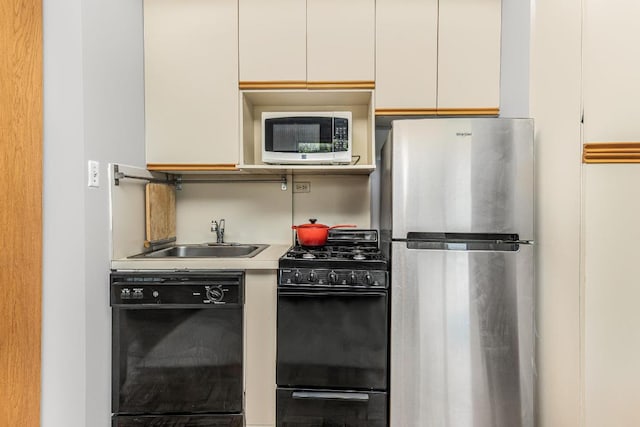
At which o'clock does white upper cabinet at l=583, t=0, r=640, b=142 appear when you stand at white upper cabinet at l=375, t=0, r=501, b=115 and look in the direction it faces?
white upper cabinet at l=583, t=0, r=640, b=142 is roughly at 10 o'clock from white upper cabinet at l=375, t=0, r=501, b=115.

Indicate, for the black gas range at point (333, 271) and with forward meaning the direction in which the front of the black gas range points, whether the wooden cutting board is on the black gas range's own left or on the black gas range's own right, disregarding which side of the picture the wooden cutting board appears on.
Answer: on the black gas range's own right

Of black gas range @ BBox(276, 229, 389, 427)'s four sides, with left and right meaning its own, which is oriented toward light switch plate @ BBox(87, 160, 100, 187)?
right

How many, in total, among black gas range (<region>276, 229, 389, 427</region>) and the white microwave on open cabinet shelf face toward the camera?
2

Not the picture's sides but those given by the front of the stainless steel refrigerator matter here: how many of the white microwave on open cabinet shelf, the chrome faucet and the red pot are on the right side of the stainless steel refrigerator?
3
